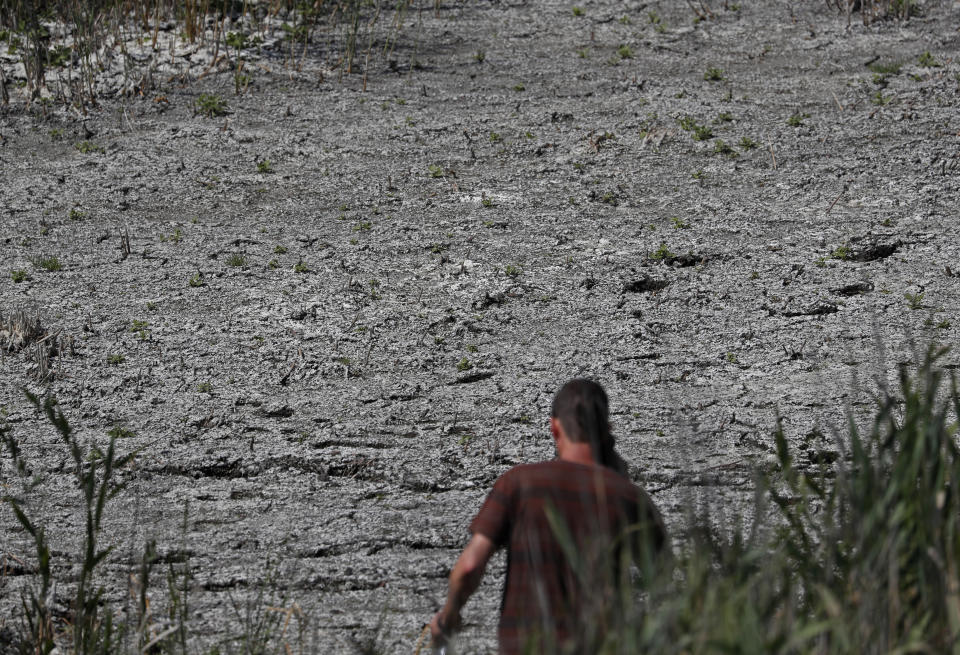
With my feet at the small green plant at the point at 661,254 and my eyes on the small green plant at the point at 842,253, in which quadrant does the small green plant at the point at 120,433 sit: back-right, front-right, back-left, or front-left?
back-right

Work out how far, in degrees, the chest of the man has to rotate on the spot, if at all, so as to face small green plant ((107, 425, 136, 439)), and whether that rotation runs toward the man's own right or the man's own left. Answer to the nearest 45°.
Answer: approximately 45° to the man's own left

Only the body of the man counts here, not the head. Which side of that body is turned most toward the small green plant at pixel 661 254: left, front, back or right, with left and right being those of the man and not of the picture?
front

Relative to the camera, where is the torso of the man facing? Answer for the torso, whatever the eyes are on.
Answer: away from the camera

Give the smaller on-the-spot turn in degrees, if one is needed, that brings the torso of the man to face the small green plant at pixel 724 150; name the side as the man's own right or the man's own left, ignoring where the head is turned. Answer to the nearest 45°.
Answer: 0° — they already face it

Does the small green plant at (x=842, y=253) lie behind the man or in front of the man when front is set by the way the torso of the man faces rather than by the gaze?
in front

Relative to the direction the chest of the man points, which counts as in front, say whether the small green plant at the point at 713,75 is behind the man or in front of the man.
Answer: in front
